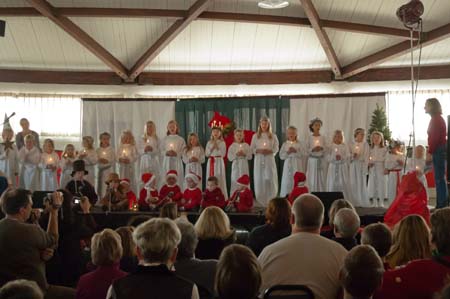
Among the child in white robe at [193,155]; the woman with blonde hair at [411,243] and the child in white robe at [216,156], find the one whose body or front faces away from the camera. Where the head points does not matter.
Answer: the woman with blonde hair

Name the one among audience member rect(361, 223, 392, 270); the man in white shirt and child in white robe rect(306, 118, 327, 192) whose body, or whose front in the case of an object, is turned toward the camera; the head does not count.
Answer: the child in white robe

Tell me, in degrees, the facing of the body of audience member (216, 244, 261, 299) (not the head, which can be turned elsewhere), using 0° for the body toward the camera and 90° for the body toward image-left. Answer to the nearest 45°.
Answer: approximately 180°

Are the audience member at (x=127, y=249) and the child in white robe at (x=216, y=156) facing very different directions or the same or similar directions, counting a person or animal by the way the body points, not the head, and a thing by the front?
very different directions

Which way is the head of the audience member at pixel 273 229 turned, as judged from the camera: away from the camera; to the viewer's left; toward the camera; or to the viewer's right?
away from the camera

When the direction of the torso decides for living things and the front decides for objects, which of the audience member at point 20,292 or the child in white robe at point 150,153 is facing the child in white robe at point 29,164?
the audience member

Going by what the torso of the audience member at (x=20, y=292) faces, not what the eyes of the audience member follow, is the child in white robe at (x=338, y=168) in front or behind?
in front

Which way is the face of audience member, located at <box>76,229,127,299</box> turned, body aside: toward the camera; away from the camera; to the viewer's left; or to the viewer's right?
away from the camera

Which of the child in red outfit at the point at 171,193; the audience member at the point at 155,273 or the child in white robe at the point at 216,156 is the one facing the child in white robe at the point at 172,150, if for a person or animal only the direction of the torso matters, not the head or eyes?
the audience member

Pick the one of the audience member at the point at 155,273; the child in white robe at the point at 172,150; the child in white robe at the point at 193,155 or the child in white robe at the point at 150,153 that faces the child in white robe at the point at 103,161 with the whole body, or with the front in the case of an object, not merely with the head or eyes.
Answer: the audience member

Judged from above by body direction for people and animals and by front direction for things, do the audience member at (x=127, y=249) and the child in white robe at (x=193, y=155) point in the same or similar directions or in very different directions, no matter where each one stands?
very different directions

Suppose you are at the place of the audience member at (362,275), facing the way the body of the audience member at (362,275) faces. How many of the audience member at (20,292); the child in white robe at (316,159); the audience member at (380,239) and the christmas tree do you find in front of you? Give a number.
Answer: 3

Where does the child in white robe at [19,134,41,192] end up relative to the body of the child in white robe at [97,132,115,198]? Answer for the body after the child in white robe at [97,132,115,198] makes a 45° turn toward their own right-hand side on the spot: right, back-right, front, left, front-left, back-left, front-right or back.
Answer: front-right

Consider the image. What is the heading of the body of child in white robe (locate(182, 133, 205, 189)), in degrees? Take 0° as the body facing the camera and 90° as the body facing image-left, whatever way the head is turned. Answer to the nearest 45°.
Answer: approximately 0°

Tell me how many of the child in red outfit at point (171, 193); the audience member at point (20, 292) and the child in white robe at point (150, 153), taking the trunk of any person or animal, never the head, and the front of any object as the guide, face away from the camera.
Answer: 1

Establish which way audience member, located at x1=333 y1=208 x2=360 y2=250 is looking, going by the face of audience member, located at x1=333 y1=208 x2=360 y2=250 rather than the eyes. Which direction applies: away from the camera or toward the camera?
away from the camera

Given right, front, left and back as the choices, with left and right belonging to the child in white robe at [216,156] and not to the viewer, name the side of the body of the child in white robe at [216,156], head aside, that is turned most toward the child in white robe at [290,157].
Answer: left
